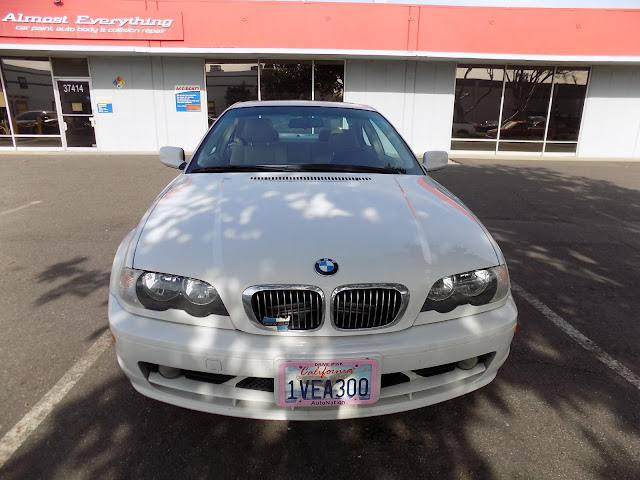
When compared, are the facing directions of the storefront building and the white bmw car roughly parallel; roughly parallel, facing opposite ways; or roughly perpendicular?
roughly parallel

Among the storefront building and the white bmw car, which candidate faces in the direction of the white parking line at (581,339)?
the storefront building

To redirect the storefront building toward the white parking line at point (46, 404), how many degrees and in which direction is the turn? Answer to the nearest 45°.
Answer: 0° — it already faces it

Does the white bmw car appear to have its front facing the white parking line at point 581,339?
no

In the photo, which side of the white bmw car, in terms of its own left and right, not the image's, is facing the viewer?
front

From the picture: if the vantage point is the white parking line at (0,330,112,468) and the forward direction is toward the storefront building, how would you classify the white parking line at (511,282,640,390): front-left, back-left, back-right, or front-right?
front-right

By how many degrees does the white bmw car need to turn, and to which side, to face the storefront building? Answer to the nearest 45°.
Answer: approximately 180°

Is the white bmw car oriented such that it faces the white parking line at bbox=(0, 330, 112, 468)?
no

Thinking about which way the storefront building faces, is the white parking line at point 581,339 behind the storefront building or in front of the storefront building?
in front

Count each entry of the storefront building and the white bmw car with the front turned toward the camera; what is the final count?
2

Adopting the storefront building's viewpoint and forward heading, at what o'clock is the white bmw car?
The white bmw car is roughly at 12 o'clock from the storefront building.

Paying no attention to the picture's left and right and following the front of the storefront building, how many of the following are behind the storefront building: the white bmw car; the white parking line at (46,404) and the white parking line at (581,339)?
0
